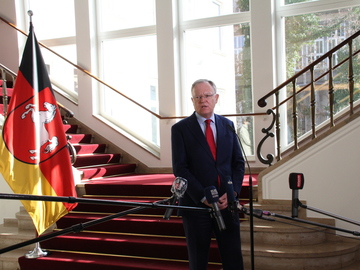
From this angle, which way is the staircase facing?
toward the camera

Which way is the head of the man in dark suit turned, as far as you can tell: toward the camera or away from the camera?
toward the camera

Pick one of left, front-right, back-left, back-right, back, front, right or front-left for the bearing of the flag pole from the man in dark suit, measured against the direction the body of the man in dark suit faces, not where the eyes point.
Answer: back-right

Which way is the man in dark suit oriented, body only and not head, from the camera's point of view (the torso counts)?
toward the camera
